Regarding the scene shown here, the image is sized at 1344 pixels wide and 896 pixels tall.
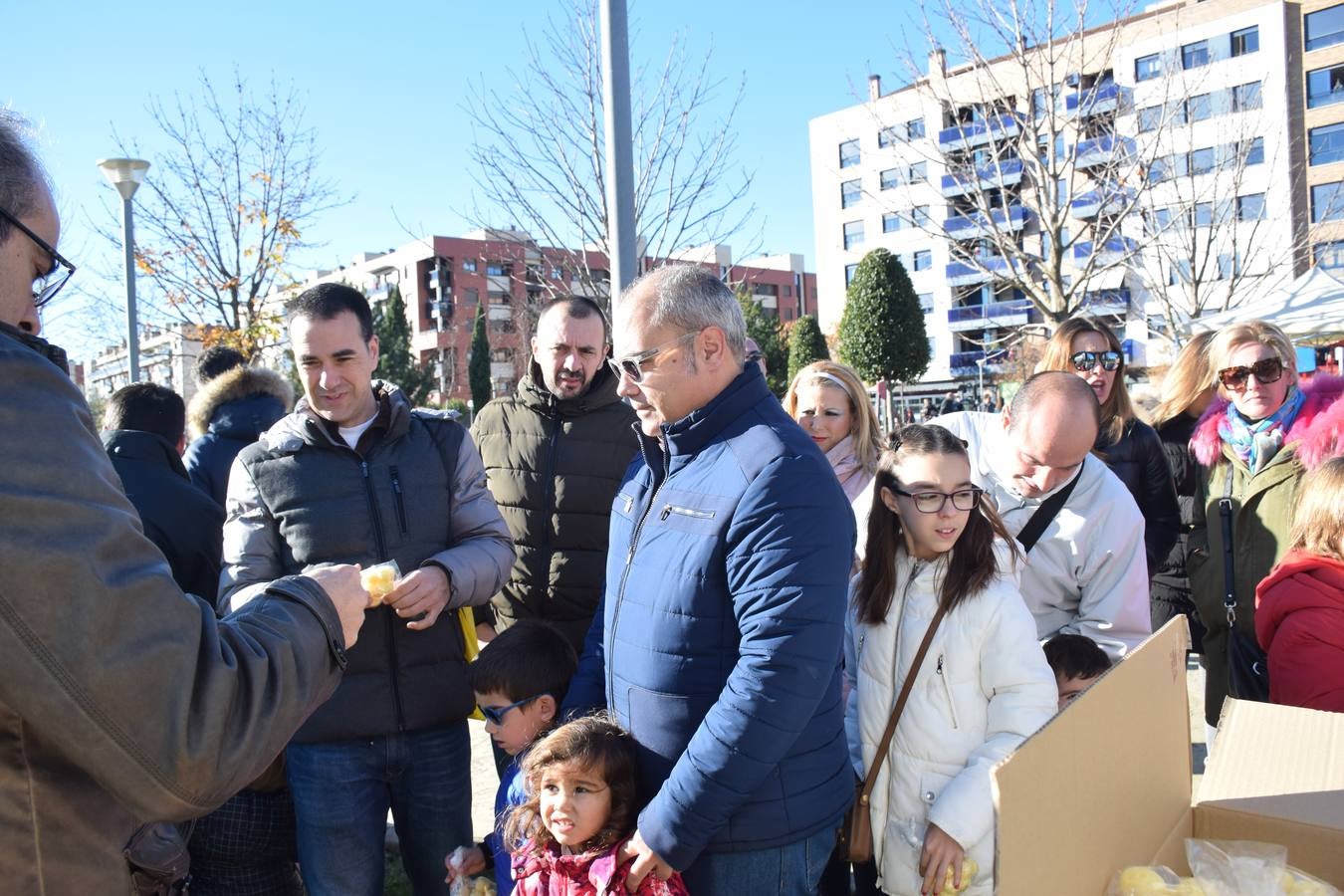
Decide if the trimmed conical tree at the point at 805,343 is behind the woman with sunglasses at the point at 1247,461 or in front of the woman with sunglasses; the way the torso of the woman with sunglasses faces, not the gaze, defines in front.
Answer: behind

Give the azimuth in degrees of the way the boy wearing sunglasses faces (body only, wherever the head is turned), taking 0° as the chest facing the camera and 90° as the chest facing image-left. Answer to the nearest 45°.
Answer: approximately 90°

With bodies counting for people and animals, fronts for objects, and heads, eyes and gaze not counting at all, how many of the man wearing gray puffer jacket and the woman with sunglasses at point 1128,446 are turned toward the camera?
2

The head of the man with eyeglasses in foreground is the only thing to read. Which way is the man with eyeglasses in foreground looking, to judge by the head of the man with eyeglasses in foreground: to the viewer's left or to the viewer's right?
to the viewer's right

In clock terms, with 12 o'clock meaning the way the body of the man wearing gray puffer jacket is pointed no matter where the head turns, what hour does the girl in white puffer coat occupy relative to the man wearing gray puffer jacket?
The girl in white puffer coat is roughly at 10 o'clock from the man wearing gray puffer jacket.

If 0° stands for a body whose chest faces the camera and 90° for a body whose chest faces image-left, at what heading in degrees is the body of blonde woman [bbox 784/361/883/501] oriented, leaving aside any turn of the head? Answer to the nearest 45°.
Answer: approximately 45°

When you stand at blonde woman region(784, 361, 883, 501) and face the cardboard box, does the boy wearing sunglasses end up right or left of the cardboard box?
right

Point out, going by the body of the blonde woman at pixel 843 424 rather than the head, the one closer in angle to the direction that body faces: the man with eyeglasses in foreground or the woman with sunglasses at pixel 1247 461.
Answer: the man with eyeglasses in foreground

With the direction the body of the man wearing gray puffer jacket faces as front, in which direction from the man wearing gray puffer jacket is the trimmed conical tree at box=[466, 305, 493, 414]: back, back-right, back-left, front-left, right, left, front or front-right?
back
